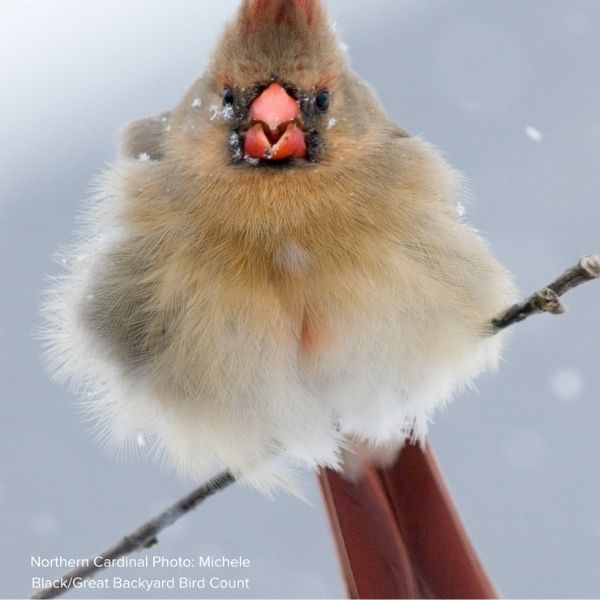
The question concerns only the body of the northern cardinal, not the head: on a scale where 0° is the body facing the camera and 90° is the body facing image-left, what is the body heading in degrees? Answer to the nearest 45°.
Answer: approximately 0°
